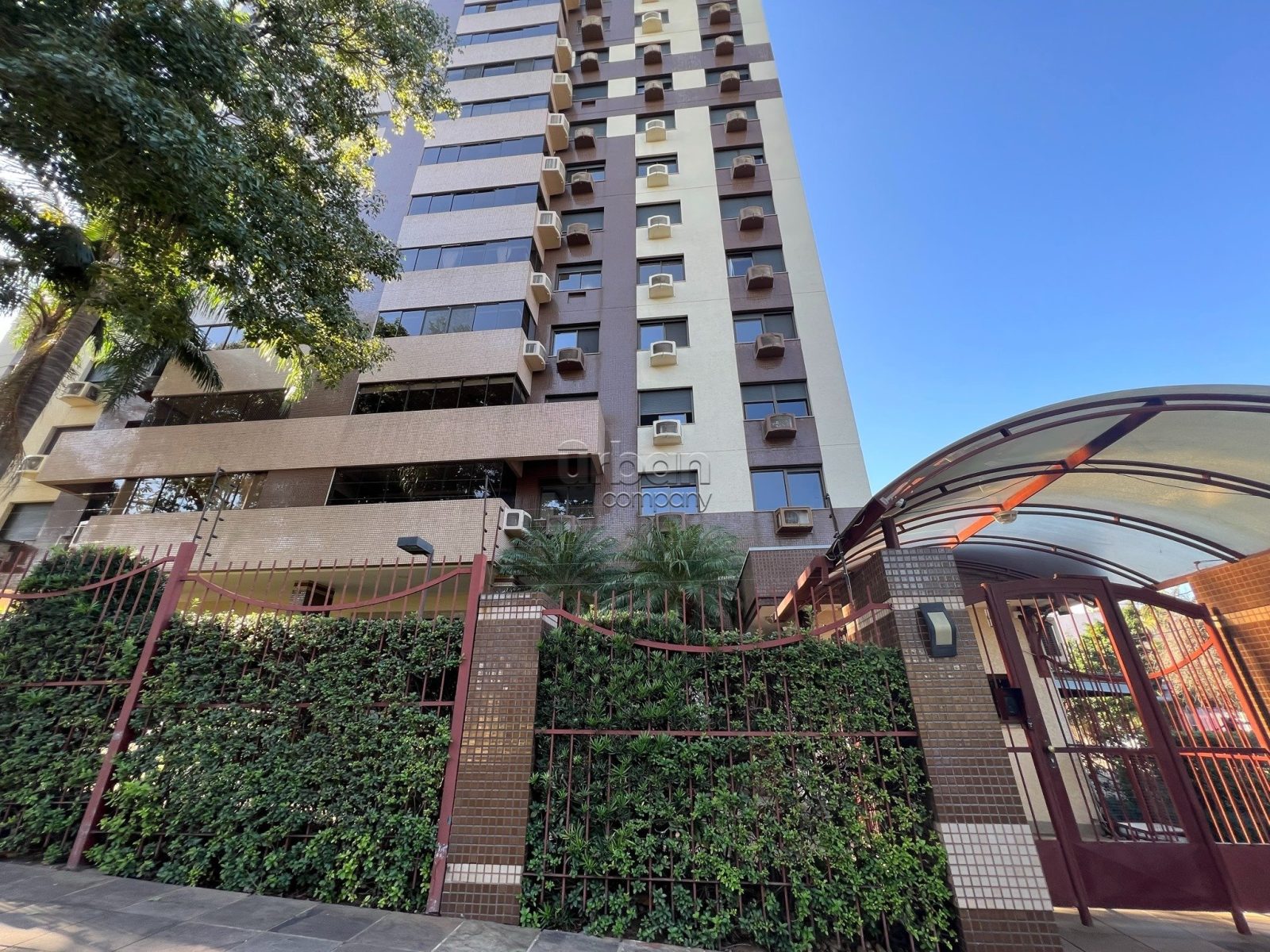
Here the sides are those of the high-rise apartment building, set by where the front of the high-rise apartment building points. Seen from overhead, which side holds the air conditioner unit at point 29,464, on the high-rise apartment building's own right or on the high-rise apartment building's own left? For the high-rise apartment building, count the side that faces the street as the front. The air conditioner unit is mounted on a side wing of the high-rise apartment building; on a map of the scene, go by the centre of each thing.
on the high-rise apartment building's own right

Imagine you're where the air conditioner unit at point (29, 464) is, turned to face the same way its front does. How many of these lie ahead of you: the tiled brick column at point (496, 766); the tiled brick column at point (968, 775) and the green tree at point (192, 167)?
3

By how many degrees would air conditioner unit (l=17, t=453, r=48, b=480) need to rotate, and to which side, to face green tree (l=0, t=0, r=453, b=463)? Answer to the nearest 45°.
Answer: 0° — it already faces it

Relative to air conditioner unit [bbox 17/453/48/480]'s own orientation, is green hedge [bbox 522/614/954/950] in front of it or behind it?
in front

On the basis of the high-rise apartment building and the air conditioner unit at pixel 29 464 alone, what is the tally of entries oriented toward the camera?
2

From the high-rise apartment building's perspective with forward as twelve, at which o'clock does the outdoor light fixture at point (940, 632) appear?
The outdoor light fixture is roughly at 12 o'clock from the high-rise apartment building.

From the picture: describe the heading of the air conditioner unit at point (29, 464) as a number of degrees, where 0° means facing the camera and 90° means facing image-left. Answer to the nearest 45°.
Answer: approximately 0°
